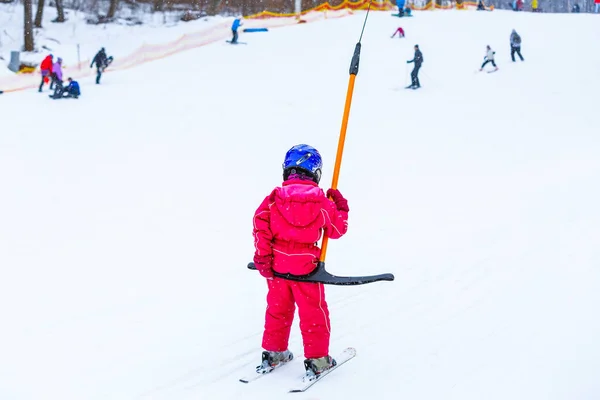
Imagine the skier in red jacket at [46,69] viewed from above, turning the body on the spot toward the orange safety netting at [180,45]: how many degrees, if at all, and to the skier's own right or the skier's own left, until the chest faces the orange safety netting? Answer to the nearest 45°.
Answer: approximately 45° to the skier's own left

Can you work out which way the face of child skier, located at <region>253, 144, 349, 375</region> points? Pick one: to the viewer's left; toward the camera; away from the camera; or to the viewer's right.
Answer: away from the camera

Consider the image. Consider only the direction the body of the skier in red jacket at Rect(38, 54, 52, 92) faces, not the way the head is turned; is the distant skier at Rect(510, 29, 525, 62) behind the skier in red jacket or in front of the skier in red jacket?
in front

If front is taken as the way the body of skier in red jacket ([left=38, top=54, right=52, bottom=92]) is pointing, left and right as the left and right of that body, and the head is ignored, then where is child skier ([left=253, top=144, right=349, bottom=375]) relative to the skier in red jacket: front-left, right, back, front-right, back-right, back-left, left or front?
right

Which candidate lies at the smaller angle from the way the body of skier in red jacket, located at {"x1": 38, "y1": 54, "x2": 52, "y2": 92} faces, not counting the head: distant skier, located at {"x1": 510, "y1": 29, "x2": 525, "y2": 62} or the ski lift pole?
the distant skier

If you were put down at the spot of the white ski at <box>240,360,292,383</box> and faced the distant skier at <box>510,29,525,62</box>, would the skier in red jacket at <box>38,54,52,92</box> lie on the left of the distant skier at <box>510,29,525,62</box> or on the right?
left
